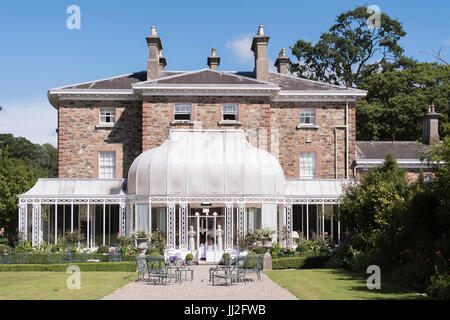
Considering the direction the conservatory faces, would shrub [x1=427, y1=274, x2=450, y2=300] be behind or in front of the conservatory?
in front

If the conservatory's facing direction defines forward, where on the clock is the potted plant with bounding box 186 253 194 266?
The potted plant is roughly at 12 o'clock from the conservatory.

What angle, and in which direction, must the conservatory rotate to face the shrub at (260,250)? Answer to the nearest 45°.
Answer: approximately 45° to its left

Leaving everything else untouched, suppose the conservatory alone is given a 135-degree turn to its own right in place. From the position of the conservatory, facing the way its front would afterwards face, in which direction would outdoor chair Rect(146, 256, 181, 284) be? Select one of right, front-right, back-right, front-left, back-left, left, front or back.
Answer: back-left

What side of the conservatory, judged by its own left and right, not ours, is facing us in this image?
front

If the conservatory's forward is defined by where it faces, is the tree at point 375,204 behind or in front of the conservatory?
in front

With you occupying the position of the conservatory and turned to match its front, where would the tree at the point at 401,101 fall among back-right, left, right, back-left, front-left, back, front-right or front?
back-left

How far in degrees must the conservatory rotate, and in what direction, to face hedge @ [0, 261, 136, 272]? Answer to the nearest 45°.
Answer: approximately 45° to its right

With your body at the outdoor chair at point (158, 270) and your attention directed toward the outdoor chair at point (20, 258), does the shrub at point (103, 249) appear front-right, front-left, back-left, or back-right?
front-right

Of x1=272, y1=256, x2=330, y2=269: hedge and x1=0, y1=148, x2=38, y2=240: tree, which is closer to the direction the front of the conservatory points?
the hedge

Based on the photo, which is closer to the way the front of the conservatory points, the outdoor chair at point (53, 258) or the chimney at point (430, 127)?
the outdoor chair

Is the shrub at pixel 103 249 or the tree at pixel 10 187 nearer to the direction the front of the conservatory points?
the shrub
